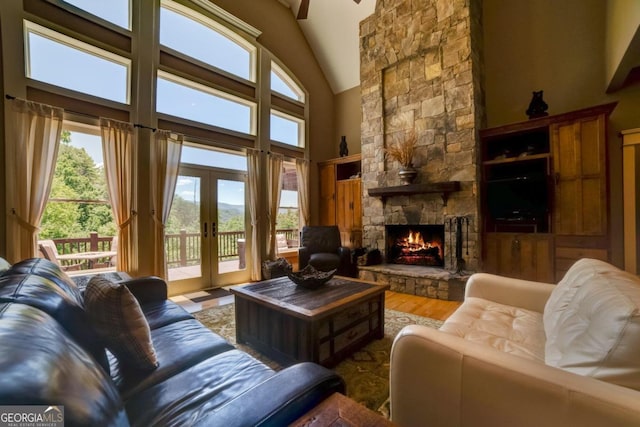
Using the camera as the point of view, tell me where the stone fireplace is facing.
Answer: facing the viewer and to the left of the viewer

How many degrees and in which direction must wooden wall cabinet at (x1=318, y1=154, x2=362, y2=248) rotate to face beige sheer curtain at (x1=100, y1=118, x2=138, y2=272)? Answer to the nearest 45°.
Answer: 0° — it already faces it

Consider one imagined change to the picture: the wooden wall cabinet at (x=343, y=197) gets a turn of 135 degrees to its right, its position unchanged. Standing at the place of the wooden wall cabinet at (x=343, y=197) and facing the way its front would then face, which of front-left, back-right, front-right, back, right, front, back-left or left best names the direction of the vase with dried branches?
back-right

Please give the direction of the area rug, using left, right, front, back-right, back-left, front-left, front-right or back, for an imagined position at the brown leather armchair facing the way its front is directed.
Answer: front

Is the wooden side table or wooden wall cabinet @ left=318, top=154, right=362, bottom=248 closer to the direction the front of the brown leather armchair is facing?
the wooden side table

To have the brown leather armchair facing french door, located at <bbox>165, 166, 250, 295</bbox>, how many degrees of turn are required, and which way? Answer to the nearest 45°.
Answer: approximately 90° to its right

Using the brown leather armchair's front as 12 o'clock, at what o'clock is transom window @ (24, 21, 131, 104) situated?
The transom window is roughly at 2 o'clock from the brown leather armchair.

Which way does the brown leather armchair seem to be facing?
toward the camera

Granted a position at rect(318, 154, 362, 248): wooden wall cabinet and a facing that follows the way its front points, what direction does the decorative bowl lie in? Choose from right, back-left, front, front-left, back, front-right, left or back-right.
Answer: front-left

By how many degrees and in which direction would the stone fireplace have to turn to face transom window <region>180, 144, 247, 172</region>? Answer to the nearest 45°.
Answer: approximately 45° to its right

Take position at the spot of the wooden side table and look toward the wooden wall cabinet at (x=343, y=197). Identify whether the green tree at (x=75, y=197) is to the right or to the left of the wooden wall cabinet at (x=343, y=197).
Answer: left

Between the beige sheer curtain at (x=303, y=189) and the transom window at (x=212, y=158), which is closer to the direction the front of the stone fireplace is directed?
the transom window
